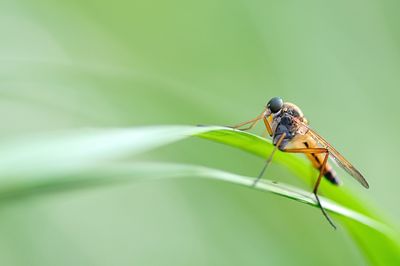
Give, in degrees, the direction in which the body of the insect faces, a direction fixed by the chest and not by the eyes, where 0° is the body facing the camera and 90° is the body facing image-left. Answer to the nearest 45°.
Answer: approximately 90°
